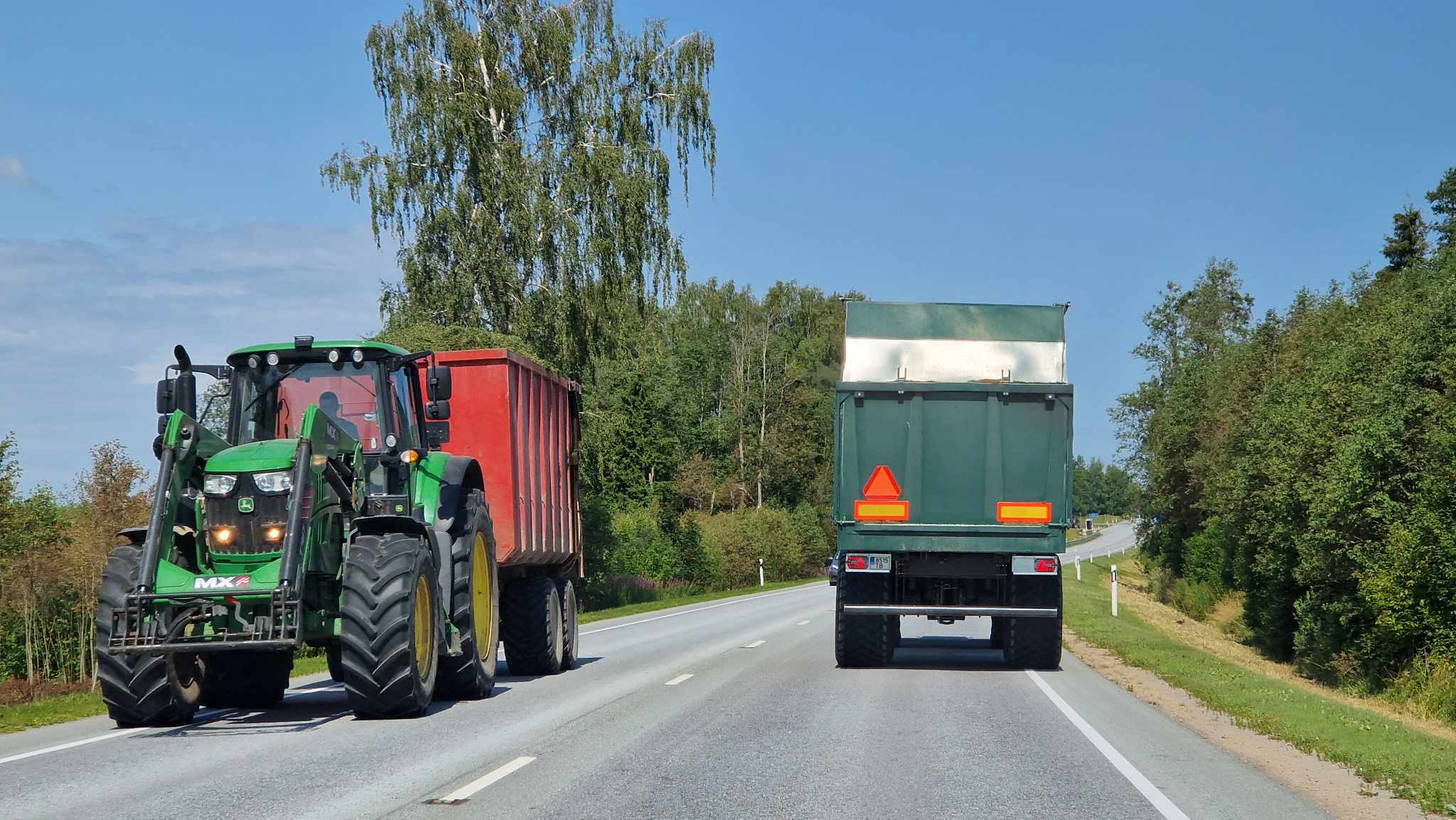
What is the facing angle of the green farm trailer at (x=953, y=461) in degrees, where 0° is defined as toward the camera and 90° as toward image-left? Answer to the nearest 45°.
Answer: approximately 180°

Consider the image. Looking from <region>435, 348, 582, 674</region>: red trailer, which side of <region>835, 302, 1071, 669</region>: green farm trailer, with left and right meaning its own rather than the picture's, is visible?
left

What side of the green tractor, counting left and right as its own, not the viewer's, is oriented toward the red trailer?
back

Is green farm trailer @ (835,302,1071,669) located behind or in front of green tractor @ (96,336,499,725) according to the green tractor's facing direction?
behind

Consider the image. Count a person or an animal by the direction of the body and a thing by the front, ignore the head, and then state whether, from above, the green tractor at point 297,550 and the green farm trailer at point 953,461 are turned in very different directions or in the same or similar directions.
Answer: very different directions

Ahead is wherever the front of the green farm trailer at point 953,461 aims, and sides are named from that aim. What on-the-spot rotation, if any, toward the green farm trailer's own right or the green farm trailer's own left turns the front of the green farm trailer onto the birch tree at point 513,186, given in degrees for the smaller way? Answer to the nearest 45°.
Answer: approximately 45° to the green farm trailer's own left

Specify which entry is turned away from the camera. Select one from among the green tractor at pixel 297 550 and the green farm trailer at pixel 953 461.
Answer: the green farm trailer

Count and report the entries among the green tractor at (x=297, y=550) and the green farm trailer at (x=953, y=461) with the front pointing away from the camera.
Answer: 1

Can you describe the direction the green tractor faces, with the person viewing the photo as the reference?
facing the viewer and to the left of the viewer
